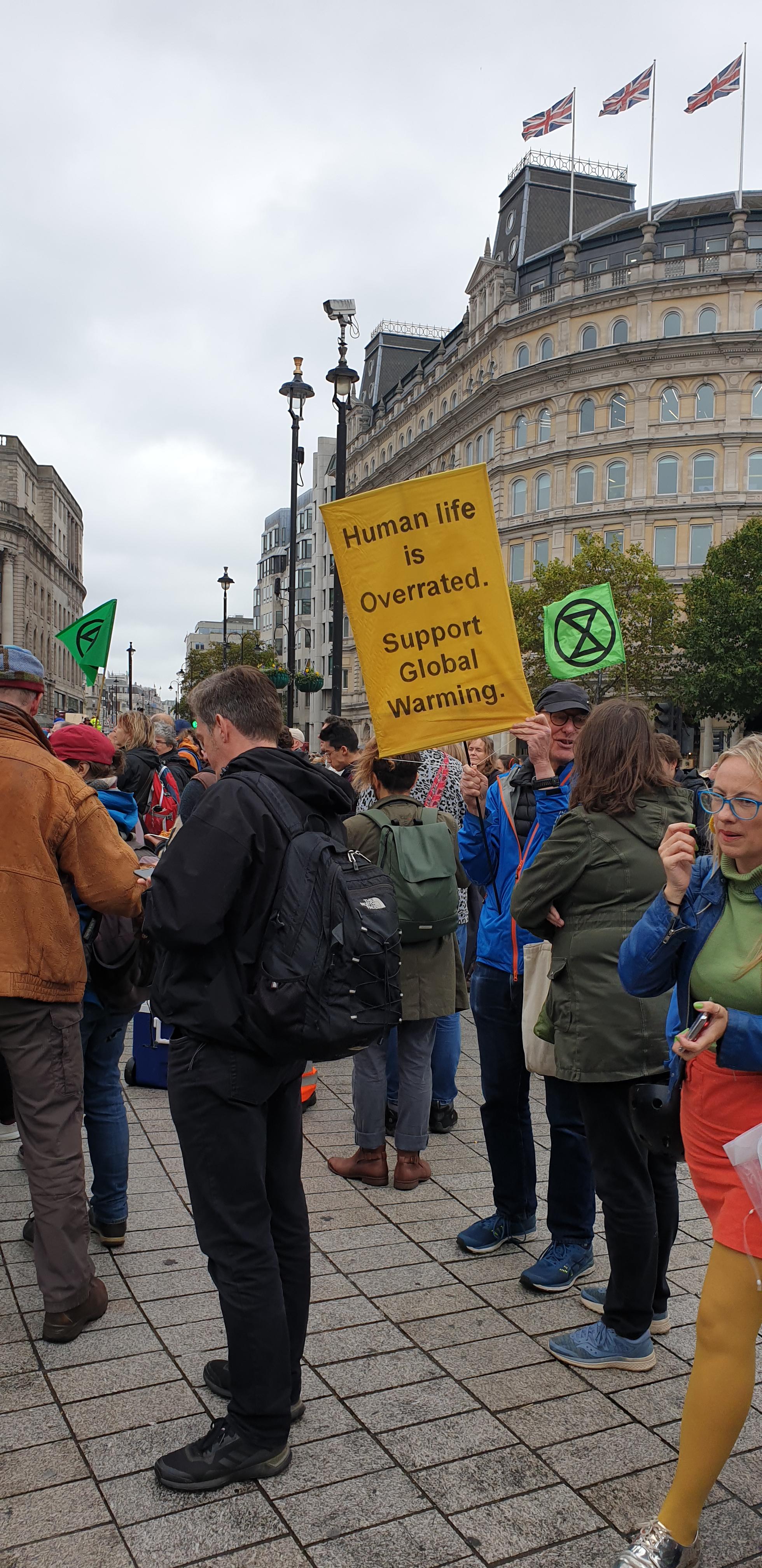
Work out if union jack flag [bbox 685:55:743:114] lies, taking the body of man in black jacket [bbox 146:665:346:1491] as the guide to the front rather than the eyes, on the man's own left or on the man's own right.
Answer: on the man's own right

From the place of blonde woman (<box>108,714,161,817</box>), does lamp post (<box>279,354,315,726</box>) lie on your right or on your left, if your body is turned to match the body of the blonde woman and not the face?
on your right

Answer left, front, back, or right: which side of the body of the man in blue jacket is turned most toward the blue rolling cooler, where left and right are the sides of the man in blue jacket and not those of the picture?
right

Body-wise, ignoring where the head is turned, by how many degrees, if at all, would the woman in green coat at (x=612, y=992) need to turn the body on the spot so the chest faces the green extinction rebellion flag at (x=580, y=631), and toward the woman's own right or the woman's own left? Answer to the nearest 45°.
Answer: approximately 90° to the woman's own right

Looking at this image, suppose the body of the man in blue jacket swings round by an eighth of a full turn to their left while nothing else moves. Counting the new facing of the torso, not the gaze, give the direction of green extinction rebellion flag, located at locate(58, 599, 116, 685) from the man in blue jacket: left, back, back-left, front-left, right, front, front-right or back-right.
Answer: back-right

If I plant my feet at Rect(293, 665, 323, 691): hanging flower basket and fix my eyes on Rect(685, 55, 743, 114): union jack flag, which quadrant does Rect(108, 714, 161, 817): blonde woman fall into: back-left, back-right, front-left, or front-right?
back-right

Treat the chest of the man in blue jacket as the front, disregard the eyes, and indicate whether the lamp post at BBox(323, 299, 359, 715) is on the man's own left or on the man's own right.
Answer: on the man's own right

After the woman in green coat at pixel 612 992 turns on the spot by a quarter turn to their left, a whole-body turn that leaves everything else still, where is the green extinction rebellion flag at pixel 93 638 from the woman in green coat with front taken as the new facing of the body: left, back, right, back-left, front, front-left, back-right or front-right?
back-right

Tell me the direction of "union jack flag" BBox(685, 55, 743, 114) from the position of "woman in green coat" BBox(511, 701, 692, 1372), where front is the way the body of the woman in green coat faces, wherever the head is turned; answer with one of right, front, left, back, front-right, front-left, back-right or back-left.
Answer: right

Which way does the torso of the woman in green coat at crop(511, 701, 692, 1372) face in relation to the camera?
to the viewer's left
